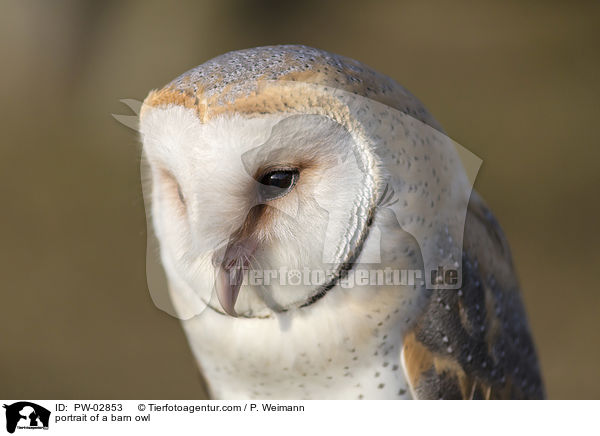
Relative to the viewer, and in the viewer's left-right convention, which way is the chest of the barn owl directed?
facing the viewer and to the left of the viewer
